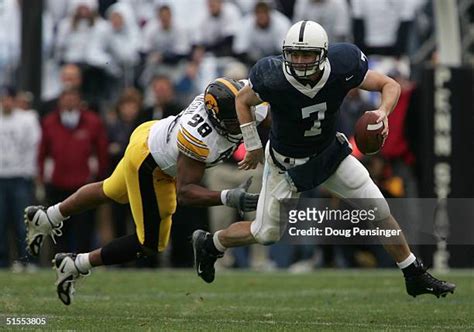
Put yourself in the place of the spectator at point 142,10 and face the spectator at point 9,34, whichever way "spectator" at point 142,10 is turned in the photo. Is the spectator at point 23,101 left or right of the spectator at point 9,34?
left

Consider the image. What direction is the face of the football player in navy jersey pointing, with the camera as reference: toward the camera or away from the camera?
toward the camera

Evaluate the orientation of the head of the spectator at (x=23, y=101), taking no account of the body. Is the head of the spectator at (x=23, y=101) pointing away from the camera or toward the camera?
toward the camera

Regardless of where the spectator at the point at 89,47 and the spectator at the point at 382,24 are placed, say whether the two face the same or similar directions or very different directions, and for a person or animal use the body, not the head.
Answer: same or similar directions

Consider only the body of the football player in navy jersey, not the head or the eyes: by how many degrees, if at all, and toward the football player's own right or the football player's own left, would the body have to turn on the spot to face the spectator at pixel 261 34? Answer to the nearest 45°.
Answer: approximately 180°

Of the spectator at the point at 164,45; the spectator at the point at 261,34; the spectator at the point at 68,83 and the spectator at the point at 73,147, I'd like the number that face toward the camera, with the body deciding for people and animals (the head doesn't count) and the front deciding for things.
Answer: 4

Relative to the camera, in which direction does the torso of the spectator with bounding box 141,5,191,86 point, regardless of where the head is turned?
toward the camera

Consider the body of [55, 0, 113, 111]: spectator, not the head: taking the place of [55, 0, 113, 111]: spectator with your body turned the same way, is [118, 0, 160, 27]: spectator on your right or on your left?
on your left

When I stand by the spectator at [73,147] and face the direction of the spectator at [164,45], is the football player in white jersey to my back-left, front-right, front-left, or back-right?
back-right

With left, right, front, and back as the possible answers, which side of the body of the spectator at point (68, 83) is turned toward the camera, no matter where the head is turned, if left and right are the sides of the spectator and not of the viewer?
front

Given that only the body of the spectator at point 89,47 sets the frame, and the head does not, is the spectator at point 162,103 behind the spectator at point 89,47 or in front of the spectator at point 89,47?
in front

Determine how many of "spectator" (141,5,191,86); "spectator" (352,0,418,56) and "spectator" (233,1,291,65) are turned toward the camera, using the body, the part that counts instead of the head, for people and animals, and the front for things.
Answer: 3

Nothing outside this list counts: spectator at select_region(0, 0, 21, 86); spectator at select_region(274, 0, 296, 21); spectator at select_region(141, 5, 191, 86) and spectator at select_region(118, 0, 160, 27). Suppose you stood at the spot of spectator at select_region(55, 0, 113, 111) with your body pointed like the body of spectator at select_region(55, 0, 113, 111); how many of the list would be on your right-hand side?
1

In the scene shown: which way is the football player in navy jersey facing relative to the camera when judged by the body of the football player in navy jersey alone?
toward the camera
